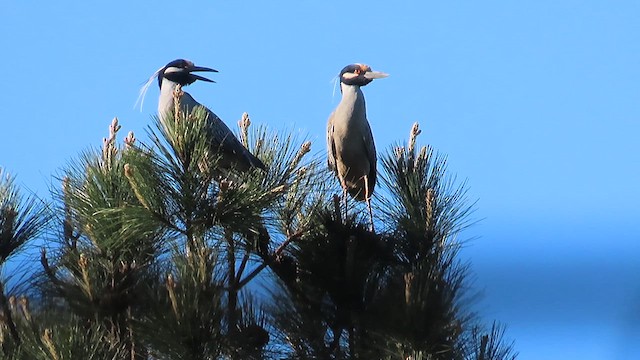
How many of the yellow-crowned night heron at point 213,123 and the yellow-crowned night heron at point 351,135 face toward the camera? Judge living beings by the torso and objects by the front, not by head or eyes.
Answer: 1

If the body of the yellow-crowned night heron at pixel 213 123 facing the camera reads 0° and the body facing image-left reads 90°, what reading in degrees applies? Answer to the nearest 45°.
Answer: approximately 90°

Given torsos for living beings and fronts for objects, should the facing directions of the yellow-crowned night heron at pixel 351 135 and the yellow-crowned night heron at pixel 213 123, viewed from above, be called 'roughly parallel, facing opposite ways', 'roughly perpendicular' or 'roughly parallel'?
roughly perpendicular

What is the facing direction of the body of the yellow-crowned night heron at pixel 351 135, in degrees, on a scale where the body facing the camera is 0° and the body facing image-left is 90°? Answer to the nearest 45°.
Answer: approximately 0°
